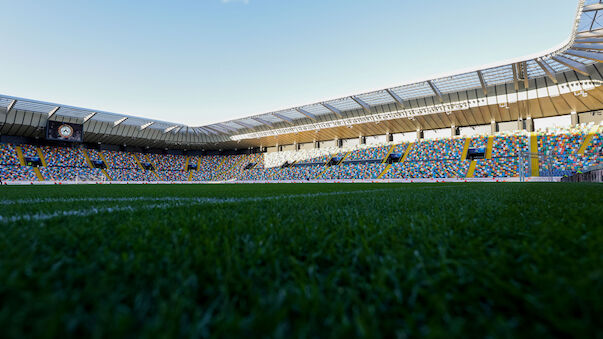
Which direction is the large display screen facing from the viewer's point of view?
toward the camera

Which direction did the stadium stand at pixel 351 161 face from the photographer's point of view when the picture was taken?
facing the viewer

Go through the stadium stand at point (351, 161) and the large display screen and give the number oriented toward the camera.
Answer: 2

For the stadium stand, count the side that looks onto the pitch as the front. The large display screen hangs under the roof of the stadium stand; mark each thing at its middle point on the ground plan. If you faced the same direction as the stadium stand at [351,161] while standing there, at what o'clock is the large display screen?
The large display screen is roughly at 3 o'clock from the stadium stand.
